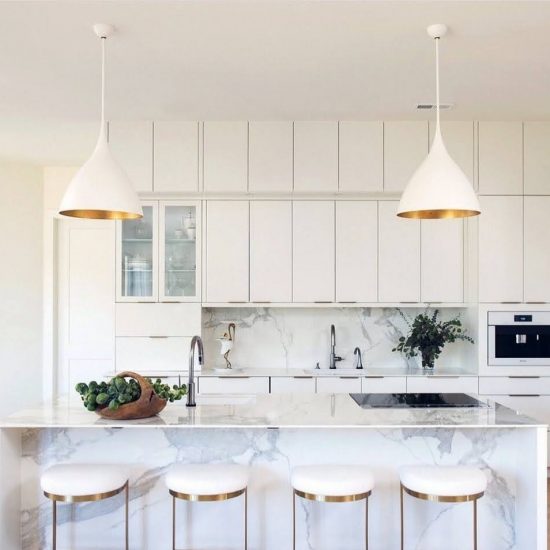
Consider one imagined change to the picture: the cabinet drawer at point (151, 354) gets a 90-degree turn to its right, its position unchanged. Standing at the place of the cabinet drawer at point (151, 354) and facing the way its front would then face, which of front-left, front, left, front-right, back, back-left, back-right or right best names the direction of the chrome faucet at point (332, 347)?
back

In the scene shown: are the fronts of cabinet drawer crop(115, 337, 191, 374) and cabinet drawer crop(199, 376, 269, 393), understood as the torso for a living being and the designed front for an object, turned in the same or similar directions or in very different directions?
same or similar directions

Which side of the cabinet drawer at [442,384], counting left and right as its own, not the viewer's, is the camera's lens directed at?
front

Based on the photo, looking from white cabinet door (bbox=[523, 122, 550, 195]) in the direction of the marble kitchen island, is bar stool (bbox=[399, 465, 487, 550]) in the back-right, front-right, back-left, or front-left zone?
front-left

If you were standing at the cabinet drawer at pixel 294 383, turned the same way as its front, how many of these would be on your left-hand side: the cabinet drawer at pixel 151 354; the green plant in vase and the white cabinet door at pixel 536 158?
2

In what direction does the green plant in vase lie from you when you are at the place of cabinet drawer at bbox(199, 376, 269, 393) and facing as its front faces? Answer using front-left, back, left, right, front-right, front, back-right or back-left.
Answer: left

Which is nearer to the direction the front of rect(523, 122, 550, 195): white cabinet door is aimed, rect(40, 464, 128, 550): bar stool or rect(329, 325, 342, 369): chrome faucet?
the bar stool

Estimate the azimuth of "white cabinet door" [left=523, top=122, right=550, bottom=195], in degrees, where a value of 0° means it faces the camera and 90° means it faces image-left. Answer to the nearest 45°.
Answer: approximately 0°

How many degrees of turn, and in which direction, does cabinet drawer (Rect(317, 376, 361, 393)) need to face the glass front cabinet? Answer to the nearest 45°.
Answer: approximately 90° to its right

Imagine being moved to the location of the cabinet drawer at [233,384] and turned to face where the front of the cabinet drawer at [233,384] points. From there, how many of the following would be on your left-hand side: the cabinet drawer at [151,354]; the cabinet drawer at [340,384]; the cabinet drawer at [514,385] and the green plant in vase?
3

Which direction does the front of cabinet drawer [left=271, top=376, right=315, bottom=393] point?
toward the camera

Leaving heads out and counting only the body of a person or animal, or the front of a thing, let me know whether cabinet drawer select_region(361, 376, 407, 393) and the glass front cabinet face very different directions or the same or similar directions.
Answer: same or similar directions

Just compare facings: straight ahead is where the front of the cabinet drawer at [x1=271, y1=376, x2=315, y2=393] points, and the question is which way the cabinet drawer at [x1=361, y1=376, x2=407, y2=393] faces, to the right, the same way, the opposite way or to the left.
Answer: the same way

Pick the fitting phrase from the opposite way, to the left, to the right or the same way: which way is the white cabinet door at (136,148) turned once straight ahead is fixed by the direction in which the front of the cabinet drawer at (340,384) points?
the same way

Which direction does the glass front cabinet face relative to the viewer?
toward the camera

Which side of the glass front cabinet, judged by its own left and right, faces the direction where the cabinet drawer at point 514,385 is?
left
